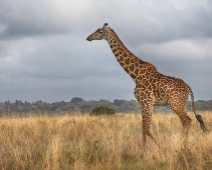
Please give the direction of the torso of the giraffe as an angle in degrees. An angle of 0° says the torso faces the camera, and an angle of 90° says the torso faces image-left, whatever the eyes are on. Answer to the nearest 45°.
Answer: approximately 90°

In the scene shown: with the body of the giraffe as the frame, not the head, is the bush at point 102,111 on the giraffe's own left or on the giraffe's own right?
on the giraffe's own right
